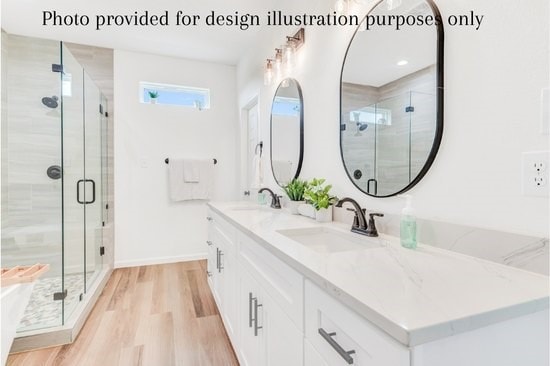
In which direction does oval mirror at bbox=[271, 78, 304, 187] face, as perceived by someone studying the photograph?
facing the viewer and to the left of the viewer

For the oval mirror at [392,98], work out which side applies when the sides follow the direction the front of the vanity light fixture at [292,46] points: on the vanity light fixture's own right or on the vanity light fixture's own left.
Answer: on the vanity light fixture's own left

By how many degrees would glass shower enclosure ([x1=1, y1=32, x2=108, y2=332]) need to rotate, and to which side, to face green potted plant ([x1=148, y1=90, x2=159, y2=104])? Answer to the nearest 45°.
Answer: approximately 45° to its left

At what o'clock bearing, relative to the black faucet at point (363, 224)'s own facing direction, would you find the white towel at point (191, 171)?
The white towel is roughly at 3 o'clock from the black faucet.

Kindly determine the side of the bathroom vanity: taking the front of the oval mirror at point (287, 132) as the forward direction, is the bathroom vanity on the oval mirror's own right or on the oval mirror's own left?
on the oval mirror's own left

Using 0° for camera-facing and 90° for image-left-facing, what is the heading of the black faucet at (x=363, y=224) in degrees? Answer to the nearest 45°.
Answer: approximately 45°

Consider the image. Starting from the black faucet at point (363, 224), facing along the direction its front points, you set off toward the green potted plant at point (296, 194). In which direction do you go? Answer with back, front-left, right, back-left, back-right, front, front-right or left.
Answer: right

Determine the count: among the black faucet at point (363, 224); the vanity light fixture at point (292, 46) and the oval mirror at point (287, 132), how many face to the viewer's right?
0

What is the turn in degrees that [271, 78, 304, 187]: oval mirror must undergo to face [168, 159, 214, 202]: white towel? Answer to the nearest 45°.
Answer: approximately 90° to its right

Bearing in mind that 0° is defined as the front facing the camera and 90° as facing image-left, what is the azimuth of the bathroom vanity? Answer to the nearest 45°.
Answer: approximately 45°

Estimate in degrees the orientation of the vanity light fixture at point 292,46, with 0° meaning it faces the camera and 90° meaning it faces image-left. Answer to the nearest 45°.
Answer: approximately 45°

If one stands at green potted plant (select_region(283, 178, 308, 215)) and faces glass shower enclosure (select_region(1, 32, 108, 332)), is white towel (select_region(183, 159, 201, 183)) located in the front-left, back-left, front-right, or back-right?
front-right

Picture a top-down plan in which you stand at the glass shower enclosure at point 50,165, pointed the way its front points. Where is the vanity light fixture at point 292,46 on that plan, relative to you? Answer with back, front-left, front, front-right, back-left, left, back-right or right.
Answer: front

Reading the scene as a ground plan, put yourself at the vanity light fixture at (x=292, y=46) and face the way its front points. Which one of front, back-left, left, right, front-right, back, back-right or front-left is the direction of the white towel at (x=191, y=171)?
right

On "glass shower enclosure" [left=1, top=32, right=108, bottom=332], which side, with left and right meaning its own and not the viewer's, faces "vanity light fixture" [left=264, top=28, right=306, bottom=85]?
front

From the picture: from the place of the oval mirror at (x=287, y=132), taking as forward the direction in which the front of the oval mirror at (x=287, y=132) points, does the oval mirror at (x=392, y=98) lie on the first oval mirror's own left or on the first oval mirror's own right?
on the first oval mirror's own left

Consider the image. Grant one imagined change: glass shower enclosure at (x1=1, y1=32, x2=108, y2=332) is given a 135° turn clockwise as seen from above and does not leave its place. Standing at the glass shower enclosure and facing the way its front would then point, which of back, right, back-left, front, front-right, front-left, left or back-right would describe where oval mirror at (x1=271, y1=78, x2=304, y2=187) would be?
back-left
